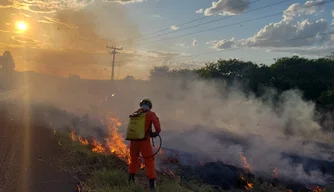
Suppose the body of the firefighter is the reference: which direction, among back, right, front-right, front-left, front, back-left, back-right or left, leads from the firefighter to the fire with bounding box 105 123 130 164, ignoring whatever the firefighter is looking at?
front-left

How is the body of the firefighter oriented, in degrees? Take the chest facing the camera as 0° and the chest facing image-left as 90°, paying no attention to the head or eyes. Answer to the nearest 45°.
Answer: approximately 225°
